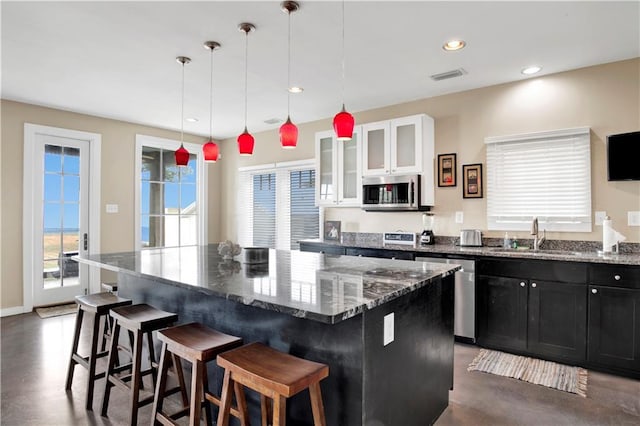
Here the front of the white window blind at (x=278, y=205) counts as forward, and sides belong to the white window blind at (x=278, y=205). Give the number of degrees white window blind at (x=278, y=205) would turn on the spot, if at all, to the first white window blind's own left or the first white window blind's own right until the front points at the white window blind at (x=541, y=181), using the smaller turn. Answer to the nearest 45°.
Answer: approximately 90° to the first white window blind's own left

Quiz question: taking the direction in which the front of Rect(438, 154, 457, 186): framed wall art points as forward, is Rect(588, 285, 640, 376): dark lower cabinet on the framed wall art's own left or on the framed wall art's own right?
on the framed wall art's own left

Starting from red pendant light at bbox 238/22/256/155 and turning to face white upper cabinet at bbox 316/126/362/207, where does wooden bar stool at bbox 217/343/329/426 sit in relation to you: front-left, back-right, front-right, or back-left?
back-right

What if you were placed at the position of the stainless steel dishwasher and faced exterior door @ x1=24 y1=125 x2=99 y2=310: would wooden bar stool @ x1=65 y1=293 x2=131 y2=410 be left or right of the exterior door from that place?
left

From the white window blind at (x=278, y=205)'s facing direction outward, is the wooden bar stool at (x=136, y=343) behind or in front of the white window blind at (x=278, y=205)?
in front

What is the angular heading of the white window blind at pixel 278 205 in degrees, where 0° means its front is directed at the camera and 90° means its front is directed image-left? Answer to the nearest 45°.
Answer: approximately 45°

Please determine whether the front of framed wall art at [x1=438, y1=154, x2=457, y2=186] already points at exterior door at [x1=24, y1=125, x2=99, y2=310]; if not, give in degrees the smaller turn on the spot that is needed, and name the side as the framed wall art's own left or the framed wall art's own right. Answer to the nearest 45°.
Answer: approximately 90° to the framed wall art's own right

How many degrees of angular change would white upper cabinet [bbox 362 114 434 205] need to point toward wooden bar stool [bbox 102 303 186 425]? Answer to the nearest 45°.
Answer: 0° — it already faces it

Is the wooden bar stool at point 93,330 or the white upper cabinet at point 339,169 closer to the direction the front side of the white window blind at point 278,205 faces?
the wooden bar stool

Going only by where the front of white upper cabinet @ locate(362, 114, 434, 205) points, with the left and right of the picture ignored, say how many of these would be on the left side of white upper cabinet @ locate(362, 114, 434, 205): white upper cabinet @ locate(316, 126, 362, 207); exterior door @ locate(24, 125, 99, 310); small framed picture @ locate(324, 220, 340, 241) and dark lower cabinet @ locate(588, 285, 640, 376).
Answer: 1

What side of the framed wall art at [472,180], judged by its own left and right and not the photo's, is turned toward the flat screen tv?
left

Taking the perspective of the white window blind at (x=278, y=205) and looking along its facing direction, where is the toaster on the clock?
The toaster is roughly at 9 o'clock from the white window blind.

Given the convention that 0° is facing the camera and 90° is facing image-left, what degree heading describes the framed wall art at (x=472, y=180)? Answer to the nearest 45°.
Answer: approximately 0°
